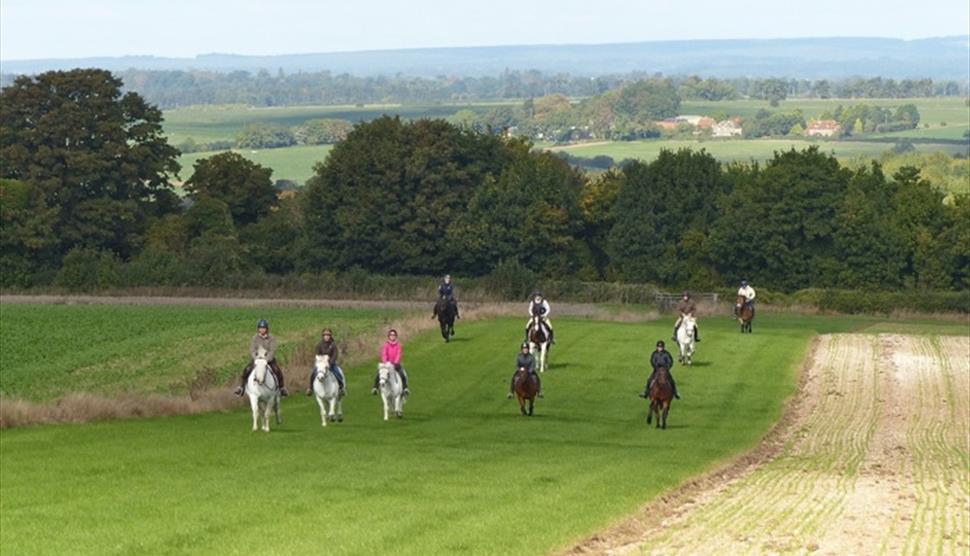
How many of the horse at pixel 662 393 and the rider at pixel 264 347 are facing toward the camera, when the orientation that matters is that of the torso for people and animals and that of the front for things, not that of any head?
2

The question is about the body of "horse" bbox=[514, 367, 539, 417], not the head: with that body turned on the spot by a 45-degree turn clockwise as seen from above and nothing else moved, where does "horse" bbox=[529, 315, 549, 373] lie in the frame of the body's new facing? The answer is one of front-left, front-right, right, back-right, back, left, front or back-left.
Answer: back-right

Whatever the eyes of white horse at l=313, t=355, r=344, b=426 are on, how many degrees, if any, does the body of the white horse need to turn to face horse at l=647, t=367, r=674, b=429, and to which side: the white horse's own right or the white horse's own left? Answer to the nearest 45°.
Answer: approximately 90° to the white horse's own left

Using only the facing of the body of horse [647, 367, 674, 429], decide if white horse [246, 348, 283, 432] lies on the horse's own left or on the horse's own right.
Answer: on the horse's own right

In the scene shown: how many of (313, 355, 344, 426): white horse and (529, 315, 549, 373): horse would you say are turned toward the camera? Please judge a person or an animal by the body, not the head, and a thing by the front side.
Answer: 2

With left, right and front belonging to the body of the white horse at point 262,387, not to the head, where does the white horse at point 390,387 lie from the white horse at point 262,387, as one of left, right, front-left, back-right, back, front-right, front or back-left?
back-left

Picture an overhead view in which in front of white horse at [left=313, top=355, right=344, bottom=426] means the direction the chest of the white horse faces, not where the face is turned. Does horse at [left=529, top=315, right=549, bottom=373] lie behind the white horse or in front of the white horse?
behind

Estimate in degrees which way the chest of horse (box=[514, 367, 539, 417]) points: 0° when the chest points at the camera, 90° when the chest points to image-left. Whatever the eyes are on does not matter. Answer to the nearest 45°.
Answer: approximately 0°
